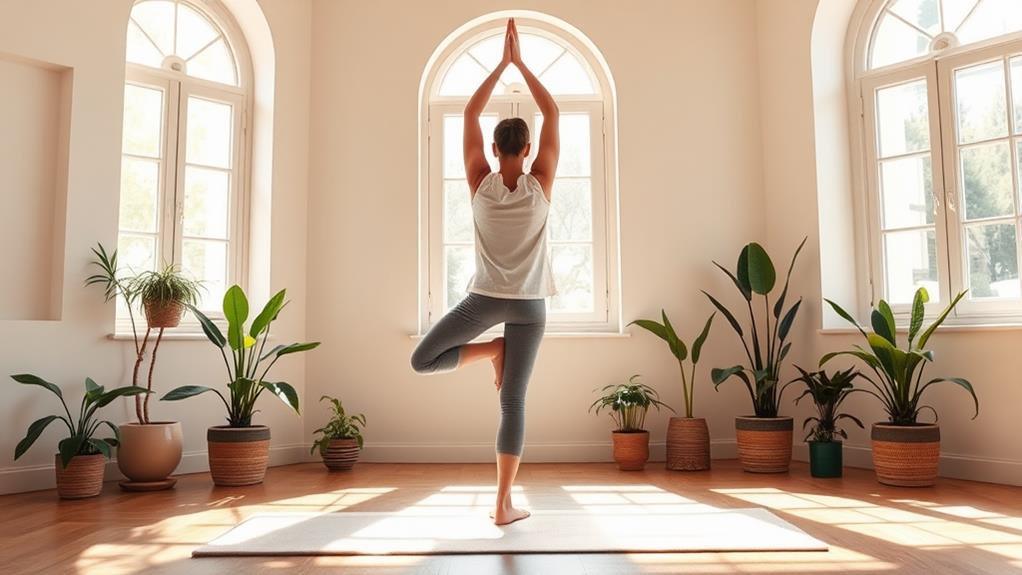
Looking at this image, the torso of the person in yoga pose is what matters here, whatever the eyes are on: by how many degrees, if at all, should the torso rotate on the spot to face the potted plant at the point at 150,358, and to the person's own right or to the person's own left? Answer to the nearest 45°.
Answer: approximately 45° to the person's own left

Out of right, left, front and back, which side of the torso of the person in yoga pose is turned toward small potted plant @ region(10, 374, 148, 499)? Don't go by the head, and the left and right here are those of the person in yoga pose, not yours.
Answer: left

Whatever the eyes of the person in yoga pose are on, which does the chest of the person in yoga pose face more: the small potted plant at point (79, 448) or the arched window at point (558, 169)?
the arched window

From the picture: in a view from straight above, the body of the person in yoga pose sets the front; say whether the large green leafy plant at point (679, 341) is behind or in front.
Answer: in front

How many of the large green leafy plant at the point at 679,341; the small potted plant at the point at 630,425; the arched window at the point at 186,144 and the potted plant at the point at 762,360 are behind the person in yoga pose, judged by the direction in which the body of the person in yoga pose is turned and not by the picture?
0

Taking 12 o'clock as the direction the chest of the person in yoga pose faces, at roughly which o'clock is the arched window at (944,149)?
The arched window is roughly at 2 o'clock from the person in yoga pose.

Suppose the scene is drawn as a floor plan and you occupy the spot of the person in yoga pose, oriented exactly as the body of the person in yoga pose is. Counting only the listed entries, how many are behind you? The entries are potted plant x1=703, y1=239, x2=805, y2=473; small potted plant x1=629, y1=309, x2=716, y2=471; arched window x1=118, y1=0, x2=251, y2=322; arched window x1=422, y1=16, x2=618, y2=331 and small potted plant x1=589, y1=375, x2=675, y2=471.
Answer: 0

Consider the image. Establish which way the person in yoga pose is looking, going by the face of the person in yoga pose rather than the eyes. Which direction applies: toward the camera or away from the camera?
away from the camera

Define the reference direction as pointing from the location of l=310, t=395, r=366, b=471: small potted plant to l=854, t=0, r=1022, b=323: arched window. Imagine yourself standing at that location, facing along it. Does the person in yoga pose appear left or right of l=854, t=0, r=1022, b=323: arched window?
right

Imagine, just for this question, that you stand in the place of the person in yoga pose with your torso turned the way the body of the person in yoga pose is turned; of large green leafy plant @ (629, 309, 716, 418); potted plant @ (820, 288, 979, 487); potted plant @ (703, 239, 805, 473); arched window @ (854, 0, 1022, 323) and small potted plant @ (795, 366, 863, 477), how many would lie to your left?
0

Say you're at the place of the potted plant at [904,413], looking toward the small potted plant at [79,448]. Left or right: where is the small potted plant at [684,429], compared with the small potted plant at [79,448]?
right

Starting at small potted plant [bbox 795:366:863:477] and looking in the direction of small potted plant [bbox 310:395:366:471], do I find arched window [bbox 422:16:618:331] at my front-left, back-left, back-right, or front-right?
front-right

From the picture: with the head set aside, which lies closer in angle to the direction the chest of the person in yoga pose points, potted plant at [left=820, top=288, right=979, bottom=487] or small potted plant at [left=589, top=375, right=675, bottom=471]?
the small potted plant

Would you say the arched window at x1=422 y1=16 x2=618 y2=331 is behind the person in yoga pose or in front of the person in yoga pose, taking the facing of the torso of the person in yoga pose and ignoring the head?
in front

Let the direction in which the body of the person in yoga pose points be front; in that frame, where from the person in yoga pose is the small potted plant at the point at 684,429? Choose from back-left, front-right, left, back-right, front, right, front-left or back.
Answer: front-right

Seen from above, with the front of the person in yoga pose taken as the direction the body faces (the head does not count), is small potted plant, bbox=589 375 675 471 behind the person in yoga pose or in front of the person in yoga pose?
in front

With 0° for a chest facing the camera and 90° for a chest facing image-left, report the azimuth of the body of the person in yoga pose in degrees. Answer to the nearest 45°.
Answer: approximately 180°
